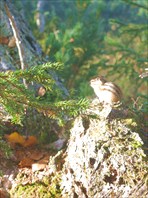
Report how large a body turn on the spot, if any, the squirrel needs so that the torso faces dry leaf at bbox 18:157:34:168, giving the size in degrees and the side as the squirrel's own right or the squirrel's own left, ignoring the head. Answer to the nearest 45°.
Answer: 0° — it already faces it

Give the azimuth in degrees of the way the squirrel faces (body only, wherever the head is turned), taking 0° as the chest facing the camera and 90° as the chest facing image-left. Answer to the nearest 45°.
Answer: approximately 90°
